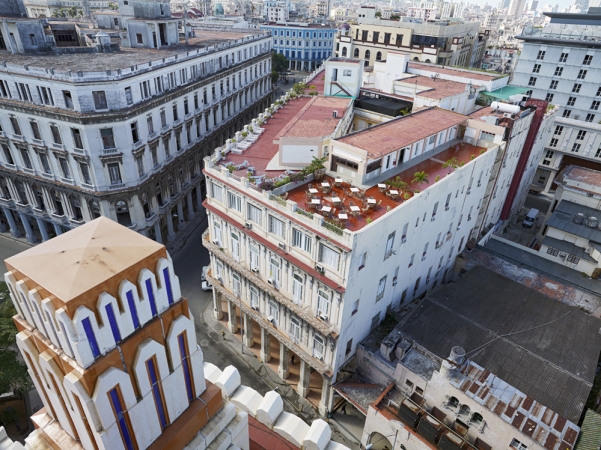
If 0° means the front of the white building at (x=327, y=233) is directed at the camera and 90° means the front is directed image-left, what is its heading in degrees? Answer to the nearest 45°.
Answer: approximately 45°

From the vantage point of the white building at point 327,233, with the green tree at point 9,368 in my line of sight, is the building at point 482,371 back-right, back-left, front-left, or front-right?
back-left

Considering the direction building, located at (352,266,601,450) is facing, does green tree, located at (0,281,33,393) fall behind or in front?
in front

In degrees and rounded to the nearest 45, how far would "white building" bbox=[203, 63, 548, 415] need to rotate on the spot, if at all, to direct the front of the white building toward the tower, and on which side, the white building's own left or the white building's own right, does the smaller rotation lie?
approximately 45° to the white building's own left

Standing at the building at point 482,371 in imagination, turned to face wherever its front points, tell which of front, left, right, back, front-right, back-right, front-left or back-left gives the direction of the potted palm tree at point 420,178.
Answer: right

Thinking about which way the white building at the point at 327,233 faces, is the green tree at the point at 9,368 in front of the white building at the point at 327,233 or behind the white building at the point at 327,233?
in front

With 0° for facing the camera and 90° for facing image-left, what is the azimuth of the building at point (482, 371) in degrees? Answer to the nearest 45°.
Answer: approximately 45°

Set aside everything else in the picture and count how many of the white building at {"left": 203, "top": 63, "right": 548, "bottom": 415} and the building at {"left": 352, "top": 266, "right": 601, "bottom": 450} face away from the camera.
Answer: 0
